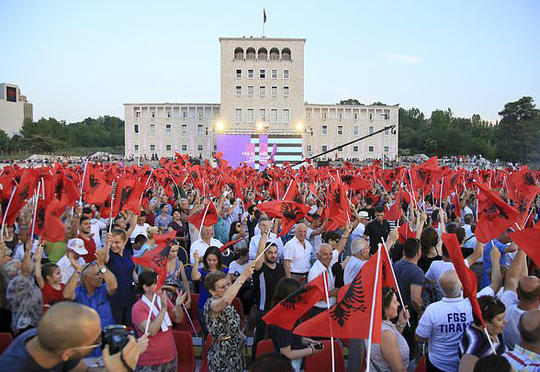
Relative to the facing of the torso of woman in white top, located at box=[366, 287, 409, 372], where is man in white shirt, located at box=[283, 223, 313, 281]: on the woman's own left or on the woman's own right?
on the woman's own left

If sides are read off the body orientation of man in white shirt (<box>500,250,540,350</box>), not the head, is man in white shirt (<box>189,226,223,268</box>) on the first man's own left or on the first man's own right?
on the first man's own left

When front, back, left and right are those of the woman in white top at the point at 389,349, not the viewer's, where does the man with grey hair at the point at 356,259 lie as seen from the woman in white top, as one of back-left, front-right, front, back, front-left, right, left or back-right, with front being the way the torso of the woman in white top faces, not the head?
left

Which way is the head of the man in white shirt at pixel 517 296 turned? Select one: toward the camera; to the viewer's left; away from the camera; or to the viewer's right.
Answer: away from the camera

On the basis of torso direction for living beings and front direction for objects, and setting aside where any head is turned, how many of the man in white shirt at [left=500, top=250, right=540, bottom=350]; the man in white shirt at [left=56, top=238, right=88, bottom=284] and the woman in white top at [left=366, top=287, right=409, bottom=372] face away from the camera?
1

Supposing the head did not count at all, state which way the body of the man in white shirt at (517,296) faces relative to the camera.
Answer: away from the camera

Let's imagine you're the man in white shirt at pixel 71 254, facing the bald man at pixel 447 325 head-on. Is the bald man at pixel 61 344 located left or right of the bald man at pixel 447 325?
right

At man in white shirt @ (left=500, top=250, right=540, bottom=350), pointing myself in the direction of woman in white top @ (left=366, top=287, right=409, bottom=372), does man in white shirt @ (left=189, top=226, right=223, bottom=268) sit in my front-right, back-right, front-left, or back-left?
front-right

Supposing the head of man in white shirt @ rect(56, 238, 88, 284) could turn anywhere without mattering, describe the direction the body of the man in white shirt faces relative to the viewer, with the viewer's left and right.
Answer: facing the viewer and to the right of the viewer

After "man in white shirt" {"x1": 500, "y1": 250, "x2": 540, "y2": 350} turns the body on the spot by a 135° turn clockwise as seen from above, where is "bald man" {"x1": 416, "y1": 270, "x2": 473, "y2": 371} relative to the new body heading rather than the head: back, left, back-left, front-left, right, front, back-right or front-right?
right

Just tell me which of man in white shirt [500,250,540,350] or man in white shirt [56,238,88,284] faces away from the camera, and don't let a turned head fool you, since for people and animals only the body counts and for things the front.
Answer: man in white shirt [500,250,540,350]
